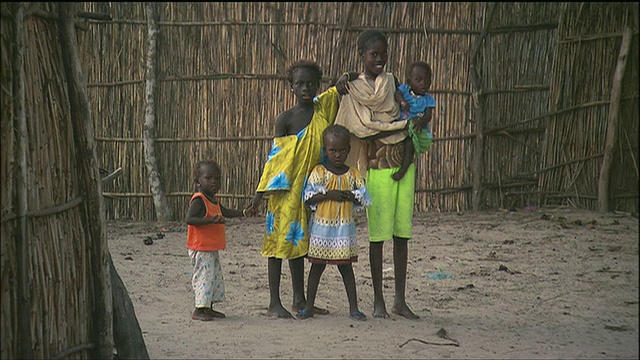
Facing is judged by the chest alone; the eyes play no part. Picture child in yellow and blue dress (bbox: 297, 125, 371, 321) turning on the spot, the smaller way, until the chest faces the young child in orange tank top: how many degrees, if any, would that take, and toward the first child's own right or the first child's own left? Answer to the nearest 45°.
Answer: approximately 90° to the first child's own right

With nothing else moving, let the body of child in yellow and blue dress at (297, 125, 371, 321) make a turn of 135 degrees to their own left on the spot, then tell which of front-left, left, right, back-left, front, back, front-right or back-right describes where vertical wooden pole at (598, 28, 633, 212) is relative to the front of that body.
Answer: front

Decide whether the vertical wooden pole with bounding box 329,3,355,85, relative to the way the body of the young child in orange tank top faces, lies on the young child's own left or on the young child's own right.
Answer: on the young child's own left

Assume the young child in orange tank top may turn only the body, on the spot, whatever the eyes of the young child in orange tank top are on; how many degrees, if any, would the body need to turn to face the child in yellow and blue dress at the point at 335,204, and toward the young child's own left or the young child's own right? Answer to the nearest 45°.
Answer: approximately 45° to the young child's own left

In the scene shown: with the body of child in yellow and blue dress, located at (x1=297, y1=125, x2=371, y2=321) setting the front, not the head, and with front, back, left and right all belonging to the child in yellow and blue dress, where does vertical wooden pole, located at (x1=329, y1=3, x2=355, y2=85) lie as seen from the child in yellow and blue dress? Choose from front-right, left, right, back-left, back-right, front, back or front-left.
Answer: back

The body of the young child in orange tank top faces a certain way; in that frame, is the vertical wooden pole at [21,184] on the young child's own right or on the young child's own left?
on the young child's own right

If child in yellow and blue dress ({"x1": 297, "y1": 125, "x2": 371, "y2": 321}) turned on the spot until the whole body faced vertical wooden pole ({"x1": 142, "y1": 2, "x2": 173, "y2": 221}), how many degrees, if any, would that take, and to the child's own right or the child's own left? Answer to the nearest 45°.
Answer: approximately 135° to the child's own right

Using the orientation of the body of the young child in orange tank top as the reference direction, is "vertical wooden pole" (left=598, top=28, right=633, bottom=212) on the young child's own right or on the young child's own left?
on the young child's own left

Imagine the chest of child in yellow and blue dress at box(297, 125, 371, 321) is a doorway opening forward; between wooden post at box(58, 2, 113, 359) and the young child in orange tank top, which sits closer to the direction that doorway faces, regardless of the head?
the wooden post

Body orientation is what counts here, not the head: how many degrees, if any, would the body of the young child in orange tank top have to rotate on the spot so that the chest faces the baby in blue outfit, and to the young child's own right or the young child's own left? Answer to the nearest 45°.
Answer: approximately 45° to the young child's own left
